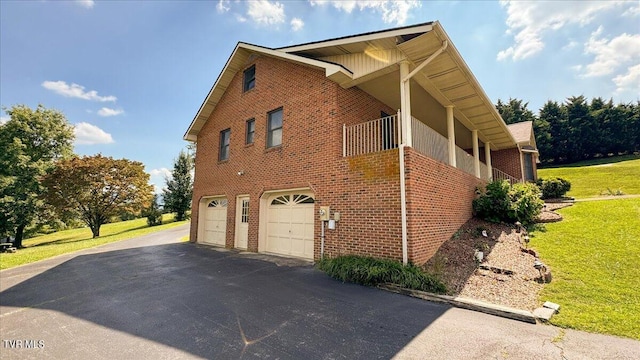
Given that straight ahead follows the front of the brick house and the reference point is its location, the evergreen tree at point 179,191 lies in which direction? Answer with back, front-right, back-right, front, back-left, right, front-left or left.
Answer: back

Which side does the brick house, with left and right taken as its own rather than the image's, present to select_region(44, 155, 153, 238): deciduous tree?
back

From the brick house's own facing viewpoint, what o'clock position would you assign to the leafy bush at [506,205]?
The leafy bush is roughly at 10 o'clock from the brick house.

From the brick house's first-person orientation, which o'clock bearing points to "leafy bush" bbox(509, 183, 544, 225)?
The leafy bush is roughly at 10 o'clock from the brick house.

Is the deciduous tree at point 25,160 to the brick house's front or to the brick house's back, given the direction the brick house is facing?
to the back

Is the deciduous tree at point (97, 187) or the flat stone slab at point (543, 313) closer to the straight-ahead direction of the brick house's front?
the flat stone slab

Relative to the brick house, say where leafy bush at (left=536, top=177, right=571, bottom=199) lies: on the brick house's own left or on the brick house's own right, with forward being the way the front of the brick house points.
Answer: on the brick house's own left

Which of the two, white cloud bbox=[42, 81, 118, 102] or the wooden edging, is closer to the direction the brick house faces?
the wooden edging

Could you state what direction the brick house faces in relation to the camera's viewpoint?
facing the viewer and to the right of the viewer

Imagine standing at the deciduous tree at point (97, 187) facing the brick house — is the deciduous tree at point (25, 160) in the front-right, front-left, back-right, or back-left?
back-right
